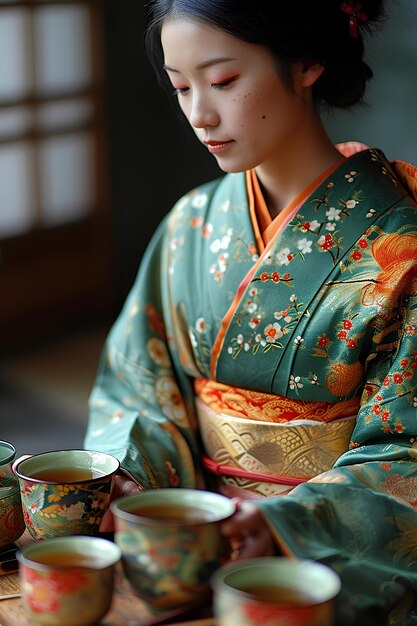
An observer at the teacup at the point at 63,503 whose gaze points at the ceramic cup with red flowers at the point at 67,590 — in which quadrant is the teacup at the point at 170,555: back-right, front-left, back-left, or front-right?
front-left

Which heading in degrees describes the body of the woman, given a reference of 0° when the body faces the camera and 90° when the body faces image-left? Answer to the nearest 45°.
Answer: approximately 45°

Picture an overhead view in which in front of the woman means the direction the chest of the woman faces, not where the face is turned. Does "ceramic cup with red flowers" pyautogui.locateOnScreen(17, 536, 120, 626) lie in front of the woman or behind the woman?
in front

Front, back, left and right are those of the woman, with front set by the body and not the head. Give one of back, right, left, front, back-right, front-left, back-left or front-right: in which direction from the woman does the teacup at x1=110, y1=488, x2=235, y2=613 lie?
front-left

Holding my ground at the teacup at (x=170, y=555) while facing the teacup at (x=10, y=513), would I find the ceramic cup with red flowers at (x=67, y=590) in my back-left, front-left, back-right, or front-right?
front-left

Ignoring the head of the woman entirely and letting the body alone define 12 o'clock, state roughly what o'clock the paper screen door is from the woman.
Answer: The paper screen door is roughly at 4 o'clock from the woman.

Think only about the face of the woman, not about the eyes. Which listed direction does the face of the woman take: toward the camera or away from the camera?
toward the camera

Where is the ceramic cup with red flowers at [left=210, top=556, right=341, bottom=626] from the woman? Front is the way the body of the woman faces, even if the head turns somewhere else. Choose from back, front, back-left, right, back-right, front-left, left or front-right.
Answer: front-left
